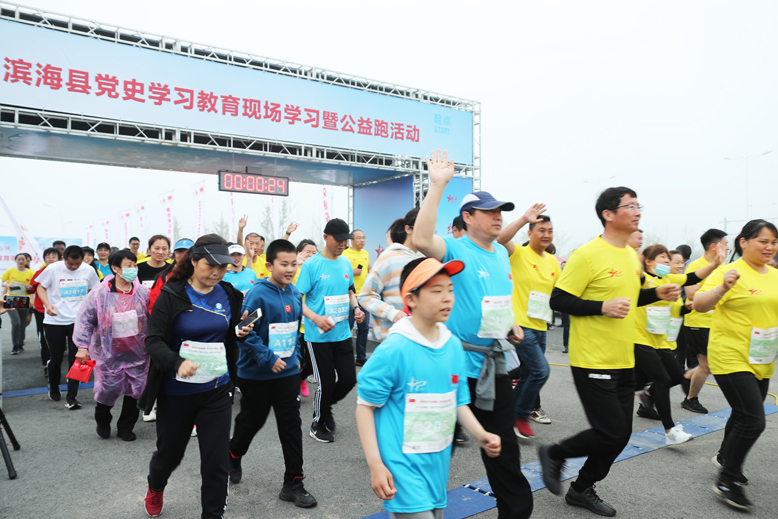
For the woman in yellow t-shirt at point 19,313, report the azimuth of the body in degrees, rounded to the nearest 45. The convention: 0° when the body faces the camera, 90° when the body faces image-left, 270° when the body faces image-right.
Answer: approximately 0°

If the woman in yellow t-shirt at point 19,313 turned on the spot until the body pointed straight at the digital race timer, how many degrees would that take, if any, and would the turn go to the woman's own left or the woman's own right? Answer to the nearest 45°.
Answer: approximately 90° to the woman's own left

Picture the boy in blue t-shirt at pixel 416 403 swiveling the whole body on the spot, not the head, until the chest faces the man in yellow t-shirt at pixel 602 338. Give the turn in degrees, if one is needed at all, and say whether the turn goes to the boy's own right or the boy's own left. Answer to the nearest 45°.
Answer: approximately 90° to the boy's own left

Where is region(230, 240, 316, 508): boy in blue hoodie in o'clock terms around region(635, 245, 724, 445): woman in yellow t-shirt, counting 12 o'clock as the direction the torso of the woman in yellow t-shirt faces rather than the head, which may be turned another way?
The boy in blue hoodie is roughly at 3 o'clock from the woman in yellow t-shirt.

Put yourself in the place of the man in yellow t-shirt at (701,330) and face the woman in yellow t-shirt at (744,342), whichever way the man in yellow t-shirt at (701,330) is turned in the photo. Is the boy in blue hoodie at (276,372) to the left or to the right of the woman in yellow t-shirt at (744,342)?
right
